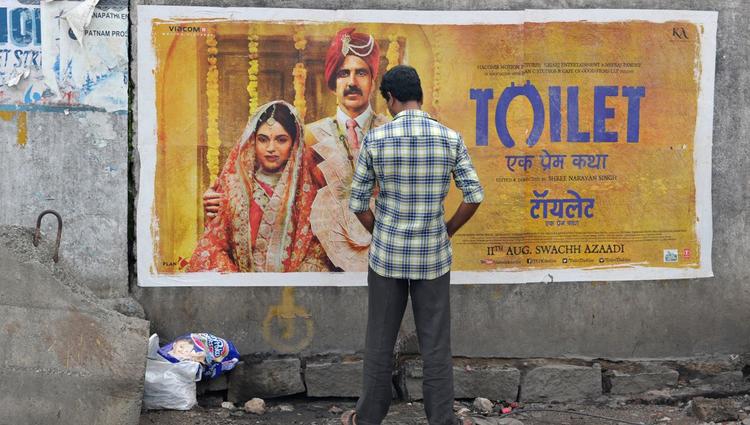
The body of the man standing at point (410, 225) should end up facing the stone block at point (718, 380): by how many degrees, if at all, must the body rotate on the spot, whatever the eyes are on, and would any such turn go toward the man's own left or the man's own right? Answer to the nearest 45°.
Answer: approximately 45° to the man's own right

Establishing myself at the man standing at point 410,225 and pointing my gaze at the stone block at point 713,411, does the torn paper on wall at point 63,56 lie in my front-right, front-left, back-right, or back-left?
back-left

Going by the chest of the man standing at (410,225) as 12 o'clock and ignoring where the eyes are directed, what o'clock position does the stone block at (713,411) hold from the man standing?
The stone block is roughly at 2 o'clock from the man standing.

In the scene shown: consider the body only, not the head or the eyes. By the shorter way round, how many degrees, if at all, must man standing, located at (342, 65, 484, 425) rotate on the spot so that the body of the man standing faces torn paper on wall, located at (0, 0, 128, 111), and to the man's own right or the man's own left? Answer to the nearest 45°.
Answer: approximately 90° to the man's own left

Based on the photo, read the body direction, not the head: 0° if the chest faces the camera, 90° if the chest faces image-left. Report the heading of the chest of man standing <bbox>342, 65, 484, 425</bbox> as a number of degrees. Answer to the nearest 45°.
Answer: approximately 180°

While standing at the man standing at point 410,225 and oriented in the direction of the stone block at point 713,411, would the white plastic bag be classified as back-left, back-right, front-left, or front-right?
back-left

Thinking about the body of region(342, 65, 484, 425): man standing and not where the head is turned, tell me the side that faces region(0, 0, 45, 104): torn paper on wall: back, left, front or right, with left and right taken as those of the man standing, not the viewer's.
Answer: left
